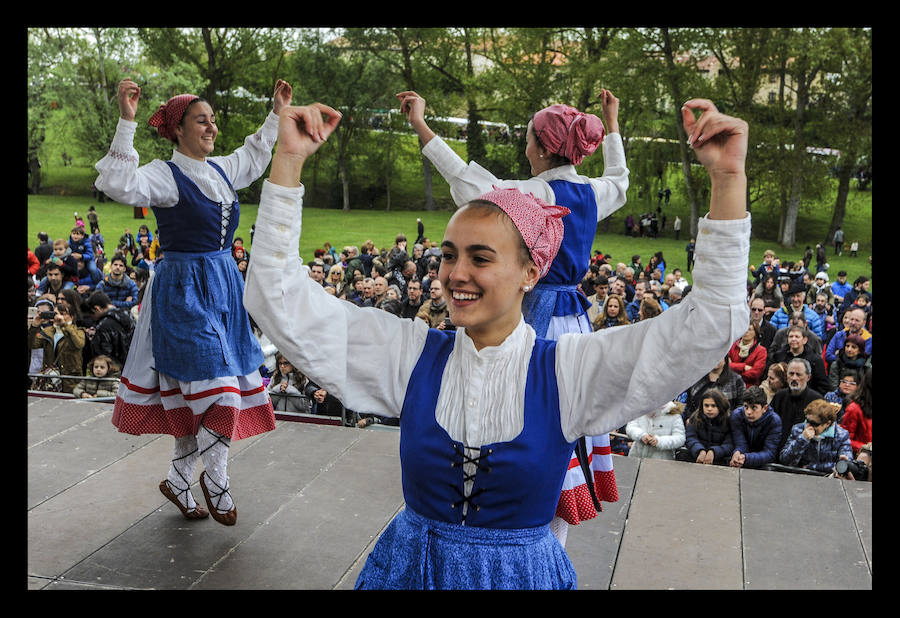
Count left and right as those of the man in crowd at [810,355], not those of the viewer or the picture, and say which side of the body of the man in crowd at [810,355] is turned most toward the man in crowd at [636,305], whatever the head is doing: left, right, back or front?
right

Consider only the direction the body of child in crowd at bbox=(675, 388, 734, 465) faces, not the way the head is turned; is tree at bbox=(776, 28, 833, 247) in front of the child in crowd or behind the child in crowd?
behind

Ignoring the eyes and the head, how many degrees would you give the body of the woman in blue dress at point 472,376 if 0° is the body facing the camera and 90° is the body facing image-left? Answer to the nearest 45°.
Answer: approximately 0°

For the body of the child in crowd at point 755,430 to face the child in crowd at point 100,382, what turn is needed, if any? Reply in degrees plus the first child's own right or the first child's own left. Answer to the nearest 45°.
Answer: approximately 45° to the first child's own right

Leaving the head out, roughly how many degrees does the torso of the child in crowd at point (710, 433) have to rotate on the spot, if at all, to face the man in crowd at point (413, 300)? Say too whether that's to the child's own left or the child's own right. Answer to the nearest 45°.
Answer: approximately 135° to the child's own right

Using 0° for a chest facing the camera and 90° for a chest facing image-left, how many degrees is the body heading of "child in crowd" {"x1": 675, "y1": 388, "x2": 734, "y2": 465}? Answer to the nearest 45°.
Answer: approximately 0°

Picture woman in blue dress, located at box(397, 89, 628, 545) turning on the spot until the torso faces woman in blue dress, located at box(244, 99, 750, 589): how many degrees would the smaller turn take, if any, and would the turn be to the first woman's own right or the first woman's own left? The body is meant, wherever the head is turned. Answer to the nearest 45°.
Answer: approximately 135° to the first woman's own left
